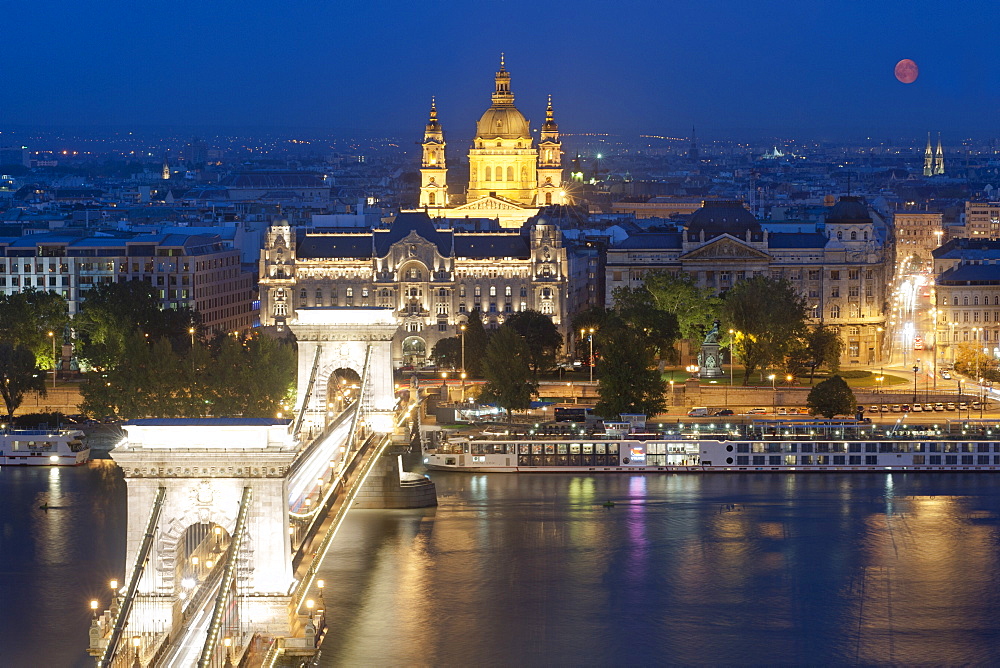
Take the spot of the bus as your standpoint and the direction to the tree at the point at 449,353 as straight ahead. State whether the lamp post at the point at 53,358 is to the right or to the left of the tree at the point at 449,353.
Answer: left

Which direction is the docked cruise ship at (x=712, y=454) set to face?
to the viewer's left

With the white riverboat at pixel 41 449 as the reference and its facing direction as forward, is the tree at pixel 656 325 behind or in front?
in front

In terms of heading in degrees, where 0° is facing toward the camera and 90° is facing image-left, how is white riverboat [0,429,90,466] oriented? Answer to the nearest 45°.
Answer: approximately 270°

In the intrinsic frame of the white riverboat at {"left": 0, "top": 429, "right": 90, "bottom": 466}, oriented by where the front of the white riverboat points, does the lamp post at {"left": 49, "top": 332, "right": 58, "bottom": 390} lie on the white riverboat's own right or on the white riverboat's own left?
on the white riverboat's own left
